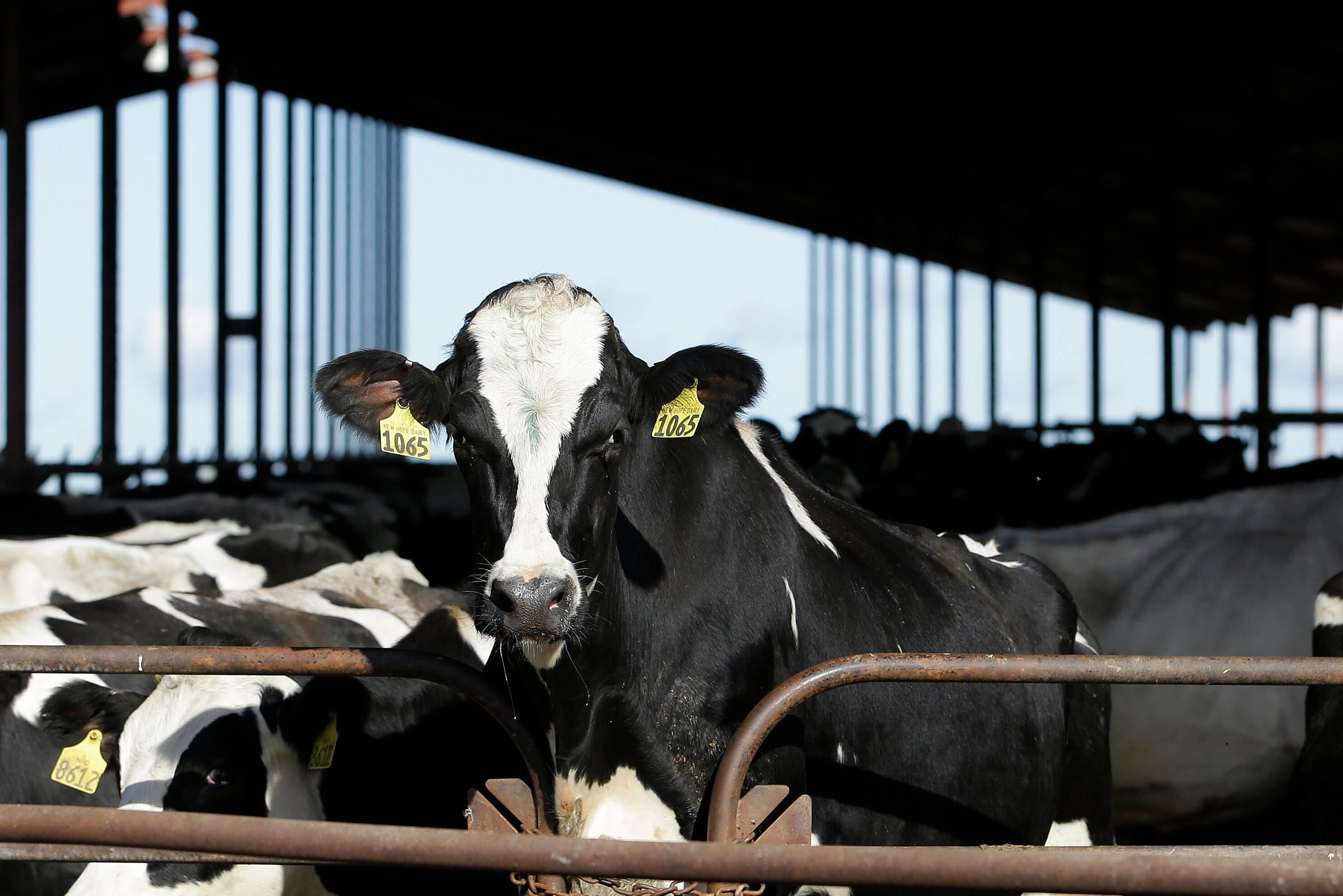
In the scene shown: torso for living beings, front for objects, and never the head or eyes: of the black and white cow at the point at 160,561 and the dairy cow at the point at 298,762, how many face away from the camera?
0

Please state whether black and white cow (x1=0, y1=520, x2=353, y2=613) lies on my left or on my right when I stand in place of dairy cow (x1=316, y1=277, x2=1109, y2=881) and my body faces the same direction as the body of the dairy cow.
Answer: on my right

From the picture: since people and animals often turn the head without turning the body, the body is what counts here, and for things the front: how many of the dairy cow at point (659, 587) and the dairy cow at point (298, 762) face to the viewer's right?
0

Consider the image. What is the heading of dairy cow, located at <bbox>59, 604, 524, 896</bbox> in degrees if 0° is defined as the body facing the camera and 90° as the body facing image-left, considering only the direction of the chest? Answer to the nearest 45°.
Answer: approximately 45°

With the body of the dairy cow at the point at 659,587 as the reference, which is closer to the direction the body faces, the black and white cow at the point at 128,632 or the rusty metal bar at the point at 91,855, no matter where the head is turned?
the rusty metal bar

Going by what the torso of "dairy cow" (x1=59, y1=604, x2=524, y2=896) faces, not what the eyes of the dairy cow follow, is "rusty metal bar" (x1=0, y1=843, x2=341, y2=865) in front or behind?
in front

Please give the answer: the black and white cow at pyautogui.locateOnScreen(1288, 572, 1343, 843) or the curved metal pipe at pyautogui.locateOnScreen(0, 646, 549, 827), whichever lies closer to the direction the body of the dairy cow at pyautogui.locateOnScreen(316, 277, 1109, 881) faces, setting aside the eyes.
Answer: the curved metal pipe

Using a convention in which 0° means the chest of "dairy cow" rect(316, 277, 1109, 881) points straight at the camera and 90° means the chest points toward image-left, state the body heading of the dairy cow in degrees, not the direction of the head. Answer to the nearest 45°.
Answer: approximately 45°

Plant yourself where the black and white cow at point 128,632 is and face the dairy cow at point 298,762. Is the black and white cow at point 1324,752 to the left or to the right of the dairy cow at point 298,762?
left

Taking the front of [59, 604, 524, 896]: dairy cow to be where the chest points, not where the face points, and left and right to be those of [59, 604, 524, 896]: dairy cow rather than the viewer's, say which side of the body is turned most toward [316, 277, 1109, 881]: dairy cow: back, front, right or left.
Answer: left
